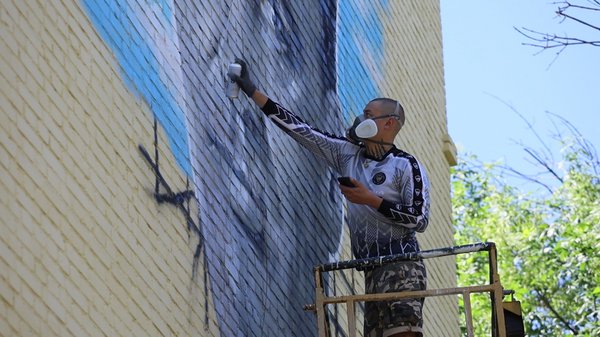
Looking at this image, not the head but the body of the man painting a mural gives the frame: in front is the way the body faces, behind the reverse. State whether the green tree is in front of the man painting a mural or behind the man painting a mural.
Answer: behind

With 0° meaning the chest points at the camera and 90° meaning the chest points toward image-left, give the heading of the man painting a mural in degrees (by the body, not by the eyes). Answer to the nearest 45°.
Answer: approximately 45°
